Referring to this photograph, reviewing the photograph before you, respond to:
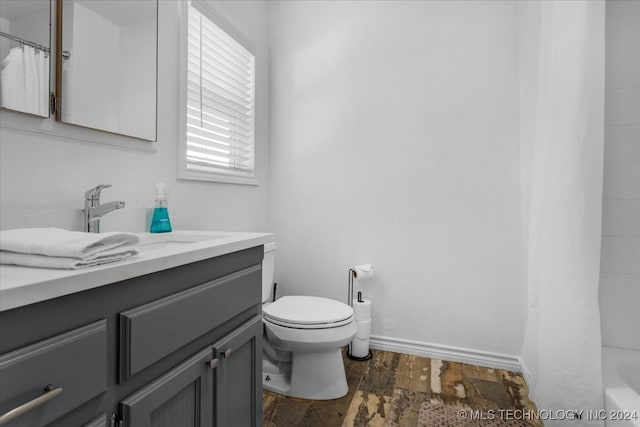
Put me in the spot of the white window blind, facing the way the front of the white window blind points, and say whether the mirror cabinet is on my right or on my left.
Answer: on my right

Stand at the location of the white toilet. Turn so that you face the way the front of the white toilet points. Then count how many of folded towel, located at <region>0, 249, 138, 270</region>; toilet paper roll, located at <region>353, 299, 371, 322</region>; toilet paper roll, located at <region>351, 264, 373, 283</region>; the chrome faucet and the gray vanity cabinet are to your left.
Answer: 2

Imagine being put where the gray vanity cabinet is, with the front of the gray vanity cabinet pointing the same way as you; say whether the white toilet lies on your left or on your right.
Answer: on your left

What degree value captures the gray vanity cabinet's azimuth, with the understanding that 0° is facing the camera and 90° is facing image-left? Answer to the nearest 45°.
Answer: approximately 315°

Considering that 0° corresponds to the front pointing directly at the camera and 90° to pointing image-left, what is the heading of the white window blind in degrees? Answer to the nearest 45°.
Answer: approximately 315°

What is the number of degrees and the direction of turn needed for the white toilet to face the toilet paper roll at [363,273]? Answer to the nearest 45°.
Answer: approximately 90° to its left

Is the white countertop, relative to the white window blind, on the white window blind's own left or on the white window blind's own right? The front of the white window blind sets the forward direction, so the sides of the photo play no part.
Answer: on the white window blind's own right

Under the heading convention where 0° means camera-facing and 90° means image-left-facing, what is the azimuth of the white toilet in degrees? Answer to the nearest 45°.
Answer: approximately 315°
